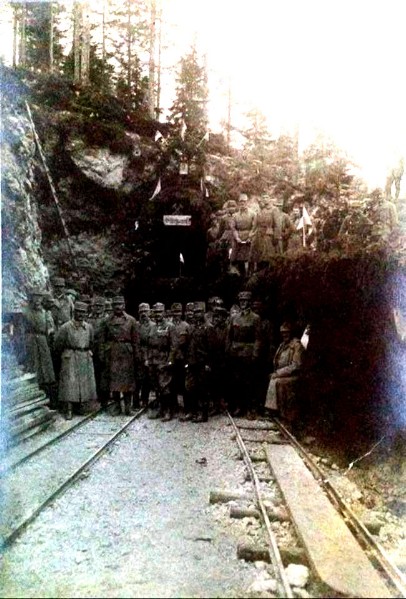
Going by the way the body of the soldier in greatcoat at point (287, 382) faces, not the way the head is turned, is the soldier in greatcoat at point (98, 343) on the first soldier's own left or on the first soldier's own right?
on the first soldier's own right

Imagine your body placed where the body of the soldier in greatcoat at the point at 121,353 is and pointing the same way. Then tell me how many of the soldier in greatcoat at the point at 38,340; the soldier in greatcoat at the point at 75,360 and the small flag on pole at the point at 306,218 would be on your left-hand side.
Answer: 1

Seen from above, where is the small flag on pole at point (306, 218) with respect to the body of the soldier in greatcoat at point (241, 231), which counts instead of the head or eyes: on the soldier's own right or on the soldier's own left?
on the soldier's own left

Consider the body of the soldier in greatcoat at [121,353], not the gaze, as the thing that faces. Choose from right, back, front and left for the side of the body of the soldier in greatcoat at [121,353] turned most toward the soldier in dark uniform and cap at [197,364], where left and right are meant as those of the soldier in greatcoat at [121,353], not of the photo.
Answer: left

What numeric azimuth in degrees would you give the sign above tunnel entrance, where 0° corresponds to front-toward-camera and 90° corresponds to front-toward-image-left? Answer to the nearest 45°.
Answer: approximately 0°
